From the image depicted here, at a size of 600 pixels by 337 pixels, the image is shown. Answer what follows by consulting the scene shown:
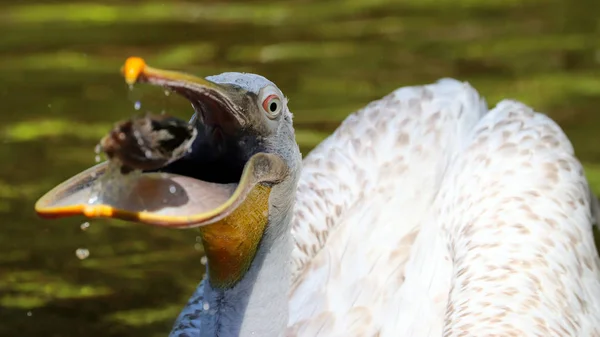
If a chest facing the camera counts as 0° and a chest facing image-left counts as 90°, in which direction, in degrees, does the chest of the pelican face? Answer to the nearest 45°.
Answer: approximately 45°
